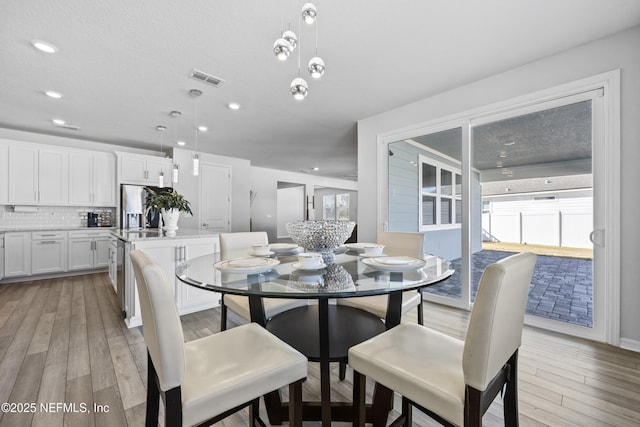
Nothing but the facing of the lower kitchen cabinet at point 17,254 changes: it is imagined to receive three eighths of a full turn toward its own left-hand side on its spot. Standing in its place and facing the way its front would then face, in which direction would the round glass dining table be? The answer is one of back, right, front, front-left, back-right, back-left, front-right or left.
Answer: back-right

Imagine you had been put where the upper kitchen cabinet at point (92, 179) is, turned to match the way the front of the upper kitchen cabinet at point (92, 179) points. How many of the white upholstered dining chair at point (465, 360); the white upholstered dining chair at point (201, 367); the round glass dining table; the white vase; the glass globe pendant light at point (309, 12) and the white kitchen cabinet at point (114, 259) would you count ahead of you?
6

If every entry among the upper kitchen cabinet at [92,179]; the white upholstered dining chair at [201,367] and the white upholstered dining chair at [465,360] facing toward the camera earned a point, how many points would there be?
1

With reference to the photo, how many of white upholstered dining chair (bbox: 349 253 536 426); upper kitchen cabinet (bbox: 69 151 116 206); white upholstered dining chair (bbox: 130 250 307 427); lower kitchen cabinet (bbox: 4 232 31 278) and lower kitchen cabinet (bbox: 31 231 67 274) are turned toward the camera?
3

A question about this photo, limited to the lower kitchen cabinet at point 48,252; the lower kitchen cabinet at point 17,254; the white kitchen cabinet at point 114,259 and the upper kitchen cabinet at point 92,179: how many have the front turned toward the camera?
3

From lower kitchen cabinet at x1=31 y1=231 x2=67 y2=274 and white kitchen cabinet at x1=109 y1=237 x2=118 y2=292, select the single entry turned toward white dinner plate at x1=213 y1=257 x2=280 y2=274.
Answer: the lower kitchen cabinet

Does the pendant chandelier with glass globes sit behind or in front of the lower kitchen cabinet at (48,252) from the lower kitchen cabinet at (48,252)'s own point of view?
in front

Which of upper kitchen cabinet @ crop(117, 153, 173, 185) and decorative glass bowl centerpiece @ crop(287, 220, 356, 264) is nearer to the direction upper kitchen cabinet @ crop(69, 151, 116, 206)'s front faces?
the decorative glass bowl centerpiece

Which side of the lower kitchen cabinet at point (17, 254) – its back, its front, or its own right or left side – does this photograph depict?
front

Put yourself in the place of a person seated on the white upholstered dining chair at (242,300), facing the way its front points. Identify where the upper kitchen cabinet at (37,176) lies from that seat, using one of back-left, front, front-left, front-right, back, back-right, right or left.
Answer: back

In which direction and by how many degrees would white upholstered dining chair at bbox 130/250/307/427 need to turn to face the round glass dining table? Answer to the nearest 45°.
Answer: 0° — it already faces it

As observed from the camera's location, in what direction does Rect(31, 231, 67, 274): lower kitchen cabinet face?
facing the viewer

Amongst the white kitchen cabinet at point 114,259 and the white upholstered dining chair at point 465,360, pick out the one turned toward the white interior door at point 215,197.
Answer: the white upholstered dining chair

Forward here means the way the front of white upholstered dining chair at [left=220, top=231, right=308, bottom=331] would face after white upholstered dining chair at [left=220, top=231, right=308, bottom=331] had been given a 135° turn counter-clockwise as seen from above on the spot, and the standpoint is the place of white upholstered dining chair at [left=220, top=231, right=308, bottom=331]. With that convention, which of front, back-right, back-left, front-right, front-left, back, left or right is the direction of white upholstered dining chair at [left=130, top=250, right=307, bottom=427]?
back

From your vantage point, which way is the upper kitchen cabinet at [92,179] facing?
toward the camera

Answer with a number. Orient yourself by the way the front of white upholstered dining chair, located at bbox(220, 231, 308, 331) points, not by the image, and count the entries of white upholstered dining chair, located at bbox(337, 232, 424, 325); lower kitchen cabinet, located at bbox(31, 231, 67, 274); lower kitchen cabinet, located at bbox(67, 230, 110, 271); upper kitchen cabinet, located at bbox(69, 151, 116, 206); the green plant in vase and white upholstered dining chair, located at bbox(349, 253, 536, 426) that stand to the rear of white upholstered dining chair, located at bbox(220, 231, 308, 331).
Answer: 4

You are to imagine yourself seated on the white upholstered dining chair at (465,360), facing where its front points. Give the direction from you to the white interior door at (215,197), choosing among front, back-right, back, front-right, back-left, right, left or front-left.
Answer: front

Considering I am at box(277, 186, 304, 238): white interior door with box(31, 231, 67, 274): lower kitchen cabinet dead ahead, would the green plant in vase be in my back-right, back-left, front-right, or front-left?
front-left

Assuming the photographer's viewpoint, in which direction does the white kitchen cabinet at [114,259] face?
facing to the left of the viewer
